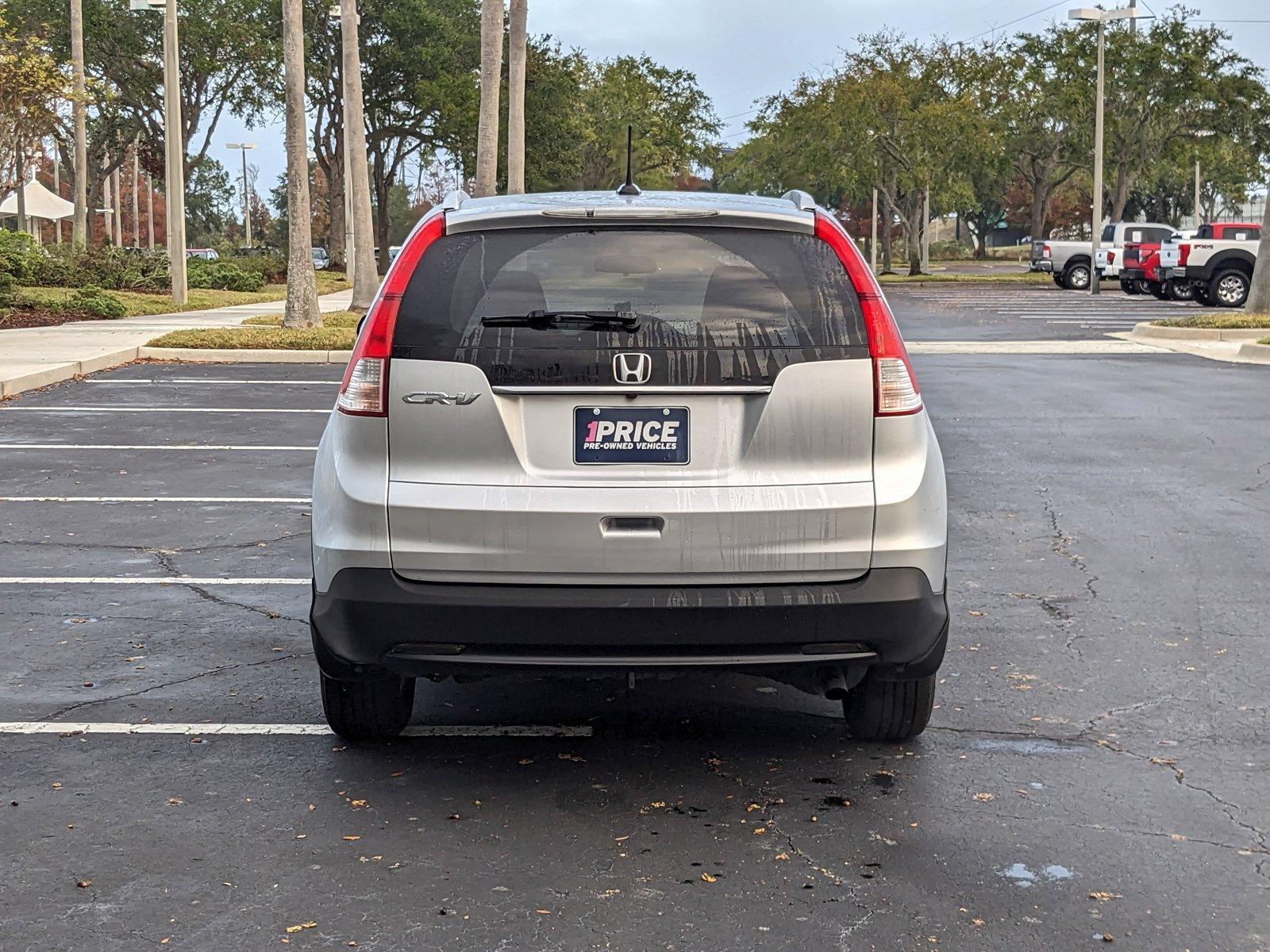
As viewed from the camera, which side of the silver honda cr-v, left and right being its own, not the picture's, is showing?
back

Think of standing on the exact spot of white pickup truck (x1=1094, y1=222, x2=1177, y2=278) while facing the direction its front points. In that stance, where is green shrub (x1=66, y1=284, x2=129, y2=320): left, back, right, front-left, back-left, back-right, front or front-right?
back

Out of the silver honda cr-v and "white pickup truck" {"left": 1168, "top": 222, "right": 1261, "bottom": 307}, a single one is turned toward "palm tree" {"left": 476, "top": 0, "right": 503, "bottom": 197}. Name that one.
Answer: the silver honda cr-v

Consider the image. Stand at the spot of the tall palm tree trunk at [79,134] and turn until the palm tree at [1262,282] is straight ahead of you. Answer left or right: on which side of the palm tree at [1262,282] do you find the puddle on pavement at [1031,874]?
right

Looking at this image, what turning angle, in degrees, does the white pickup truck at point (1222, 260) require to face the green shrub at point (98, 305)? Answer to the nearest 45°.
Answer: approximately 180°

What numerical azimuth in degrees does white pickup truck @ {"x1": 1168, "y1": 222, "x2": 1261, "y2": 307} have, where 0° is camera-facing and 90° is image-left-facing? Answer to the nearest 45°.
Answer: approximately 225°

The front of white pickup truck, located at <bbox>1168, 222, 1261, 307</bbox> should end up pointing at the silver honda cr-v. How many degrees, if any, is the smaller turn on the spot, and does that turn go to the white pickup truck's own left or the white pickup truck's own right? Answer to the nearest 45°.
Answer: approximately 135° to the white pickup truck's own right

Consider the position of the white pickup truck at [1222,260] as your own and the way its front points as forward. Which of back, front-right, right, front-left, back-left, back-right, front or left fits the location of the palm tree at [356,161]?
back

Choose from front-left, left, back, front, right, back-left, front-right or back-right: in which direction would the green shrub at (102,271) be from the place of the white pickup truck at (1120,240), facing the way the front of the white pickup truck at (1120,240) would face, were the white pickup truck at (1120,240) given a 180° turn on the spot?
front

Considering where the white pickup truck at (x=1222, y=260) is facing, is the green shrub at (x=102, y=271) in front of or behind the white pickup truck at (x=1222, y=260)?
behind
